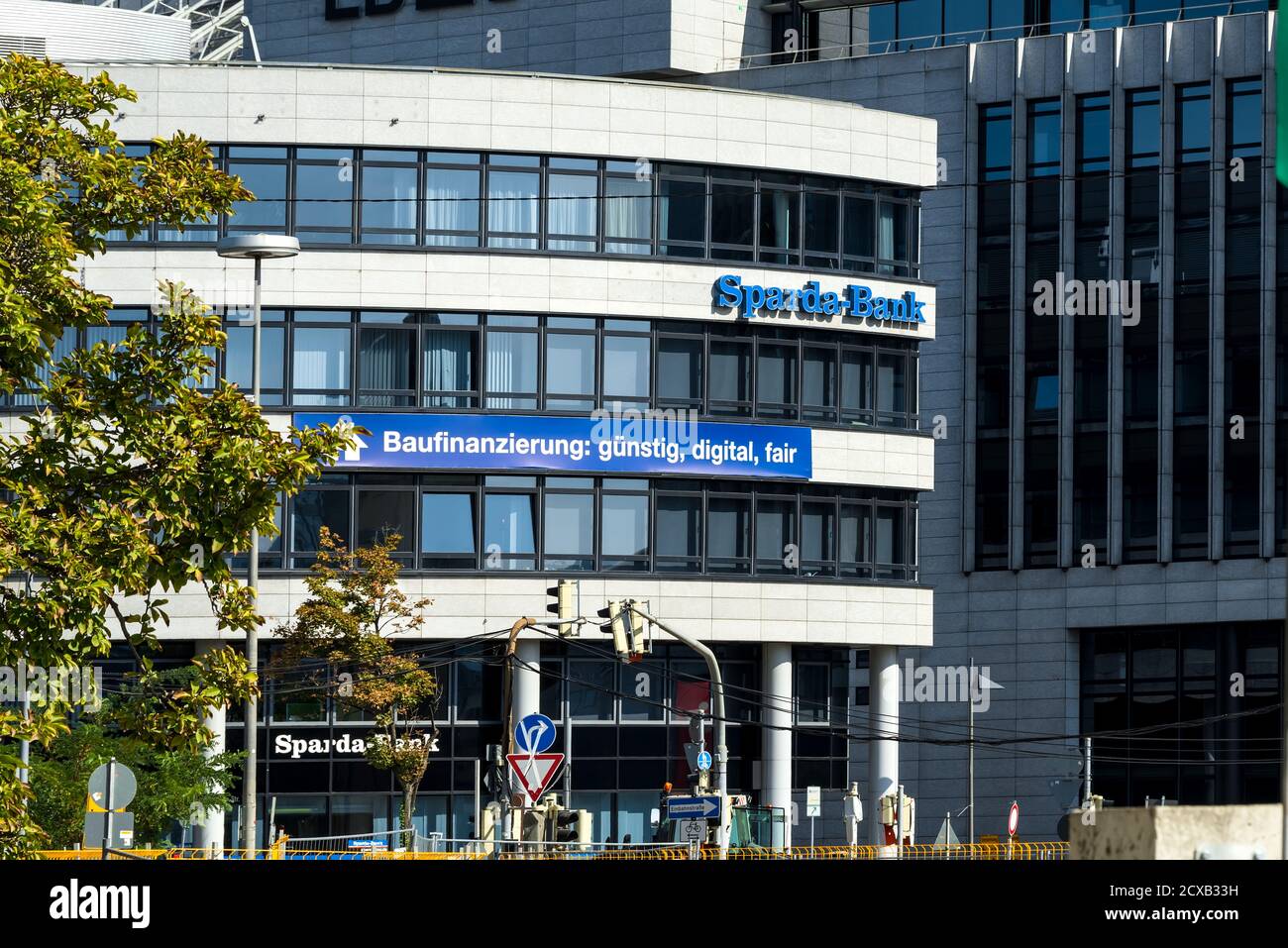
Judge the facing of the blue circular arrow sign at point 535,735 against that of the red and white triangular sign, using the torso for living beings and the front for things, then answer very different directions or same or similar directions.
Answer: same or similar directions

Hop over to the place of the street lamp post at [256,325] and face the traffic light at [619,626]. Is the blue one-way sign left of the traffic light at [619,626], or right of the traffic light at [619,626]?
right

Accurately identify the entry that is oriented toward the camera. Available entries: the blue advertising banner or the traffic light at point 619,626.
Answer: the blue advertising banner

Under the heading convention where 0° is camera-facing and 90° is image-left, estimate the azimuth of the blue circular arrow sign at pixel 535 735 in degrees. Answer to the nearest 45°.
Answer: approximately 0°

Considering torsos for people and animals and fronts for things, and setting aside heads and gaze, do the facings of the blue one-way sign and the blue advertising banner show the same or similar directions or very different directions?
same or similar directions

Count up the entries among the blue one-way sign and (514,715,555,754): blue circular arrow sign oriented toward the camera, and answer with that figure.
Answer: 2

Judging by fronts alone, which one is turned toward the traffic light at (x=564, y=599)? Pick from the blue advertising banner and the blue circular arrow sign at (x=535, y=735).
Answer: the blue advertising banner

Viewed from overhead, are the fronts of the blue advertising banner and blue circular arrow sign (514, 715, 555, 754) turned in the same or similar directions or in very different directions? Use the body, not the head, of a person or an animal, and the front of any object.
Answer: same or similar directions

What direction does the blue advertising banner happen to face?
toward the camera

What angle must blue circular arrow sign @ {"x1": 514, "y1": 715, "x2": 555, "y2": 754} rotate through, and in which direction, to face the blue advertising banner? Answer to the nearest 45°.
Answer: approximately 180°
